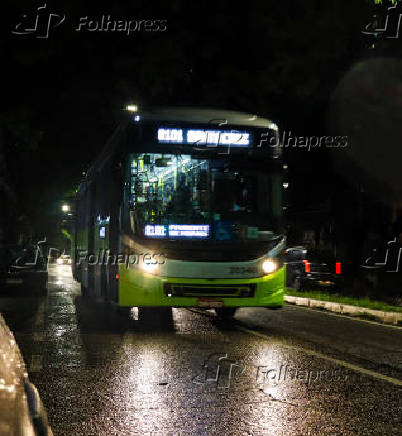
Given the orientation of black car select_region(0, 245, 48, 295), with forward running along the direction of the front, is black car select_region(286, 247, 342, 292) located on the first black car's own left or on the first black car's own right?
on the first black car's own left

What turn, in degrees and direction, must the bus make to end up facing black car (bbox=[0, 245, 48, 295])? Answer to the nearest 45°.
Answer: approximately 135° to its right

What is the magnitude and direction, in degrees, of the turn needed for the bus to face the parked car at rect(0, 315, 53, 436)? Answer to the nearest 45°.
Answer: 0° — it already faces it

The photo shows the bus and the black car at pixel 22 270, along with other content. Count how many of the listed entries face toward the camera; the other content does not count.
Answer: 2

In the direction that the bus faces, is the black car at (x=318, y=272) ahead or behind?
behind

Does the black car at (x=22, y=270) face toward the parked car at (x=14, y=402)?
yes

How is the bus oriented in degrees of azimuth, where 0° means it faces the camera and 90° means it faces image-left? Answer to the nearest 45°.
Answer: approximately 0°
